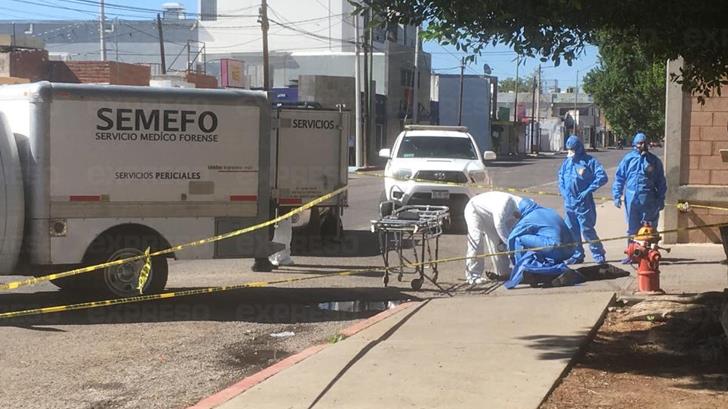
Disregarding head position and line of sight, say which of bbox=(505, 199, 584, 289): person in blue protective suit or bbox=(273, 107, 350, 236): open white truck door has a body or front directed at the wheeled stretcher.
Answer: the person in blue protective suit

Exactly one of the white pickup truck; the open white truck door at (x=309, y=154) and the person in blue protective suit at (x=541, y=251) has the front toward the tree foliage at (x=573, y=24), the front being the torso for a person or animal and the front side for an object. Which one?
the white pickup truck

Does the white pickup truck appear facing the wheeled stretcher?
yes

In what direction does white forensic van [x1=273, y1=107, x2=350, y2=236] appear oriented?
away from the camera

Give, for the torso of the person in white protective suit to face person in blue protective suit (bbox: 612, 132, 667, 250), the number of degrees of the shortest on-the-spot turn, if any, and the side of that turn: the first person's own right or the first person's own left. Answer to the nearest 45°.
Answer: approximately 45° to the first person's own left

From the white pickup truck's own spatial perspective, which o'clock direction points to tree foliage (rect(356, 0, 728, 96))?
The tree foliage is roughly at 12 o'clock from the white pickup truck.

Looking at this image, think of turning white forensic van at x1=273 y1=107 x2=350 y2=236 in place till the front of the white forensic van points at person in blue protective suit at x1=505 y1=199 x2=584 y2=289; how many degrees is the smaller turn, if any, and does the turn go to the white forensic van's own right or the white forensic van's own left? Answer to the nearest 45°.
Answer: approximately 135° to the white forensic van's own right

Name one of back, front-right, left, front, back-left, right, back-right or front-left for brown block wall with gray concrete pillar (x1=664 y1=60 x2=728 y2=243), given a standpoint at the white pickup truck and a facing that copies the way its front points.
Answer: front-left

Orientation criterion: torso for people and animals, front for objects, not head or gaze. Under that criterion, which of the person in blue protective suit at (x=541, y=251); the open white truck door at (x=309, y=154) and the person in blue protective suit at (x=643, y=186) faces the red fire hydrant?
the person in blue protective suit at (x=643, y=186)

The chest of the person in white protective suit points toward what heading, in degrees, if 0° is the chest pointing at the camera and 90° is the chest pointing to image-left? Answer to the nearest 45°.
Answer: approximately 270°

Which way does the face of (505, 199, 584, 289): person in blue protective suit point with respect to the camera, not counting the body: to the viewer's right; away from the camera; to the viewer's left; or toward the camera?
to the viewer's left

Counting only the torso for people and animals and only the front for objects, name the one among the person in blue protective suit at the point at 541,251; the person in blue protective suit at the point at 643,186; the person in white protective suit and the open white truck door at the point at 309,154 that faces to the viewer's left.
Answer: the person in blue protective suit at the point at 541,251

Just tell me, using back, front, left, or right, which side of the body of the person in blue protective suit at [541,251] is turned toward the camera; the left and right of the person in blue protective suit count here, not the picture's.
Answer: left

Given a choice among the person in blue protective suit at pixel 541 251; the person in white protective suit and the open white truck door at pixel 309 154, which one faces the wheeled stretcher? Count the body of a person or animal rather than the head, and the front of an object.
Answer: the person in blue protective suit
